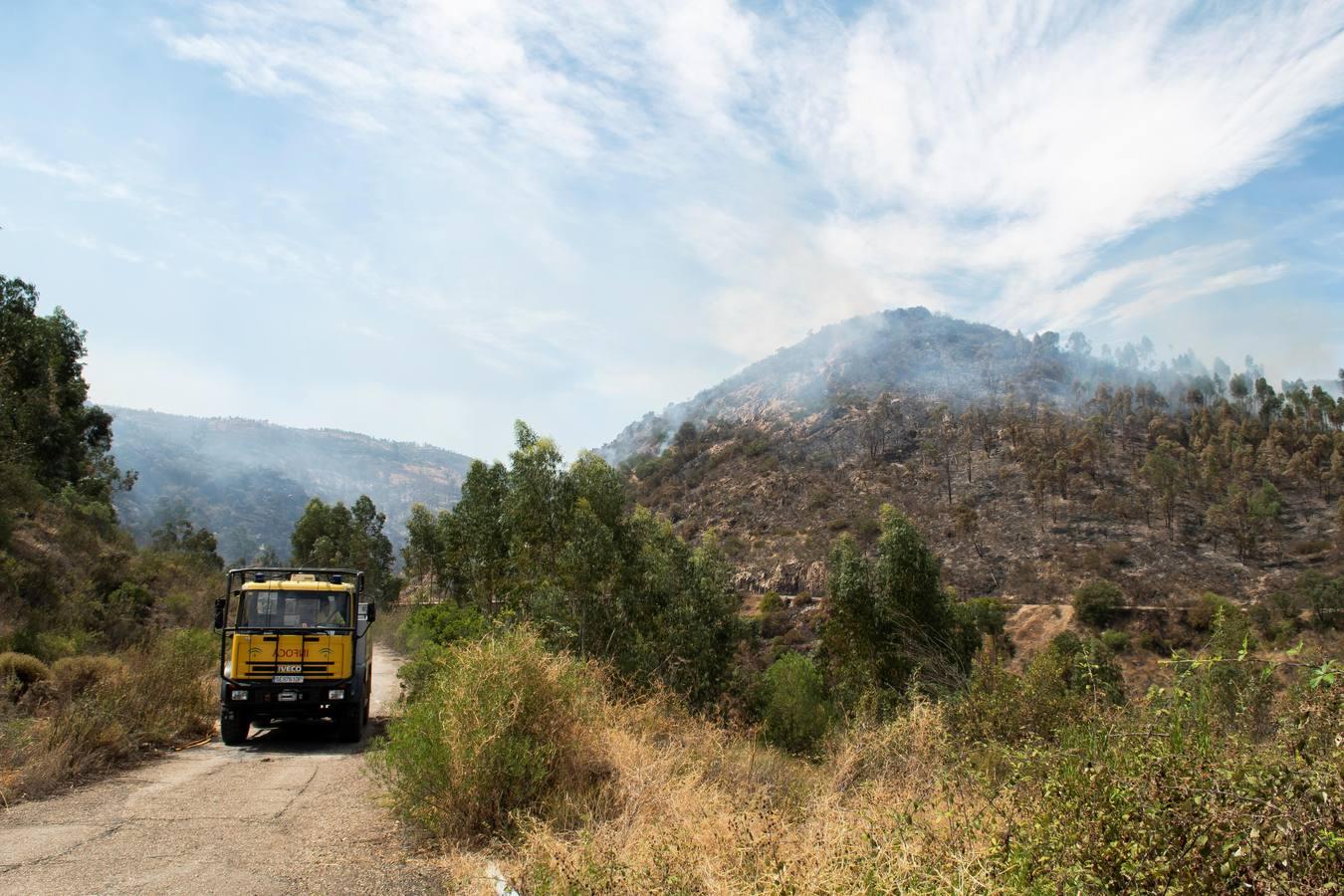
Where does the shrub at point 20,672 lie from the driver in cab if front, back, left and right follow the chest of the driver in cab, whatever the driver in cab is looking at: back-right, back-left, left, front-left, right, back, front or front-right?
right

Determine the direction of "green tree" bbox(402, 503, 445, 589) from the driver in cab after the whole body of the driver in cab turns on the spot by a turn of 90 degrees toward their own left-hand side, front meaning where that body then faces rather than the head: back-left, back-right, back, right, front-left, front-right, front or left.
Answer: left

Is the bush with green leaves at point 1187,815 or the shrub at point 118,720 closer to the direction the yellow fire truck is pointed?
the bush with green leaves

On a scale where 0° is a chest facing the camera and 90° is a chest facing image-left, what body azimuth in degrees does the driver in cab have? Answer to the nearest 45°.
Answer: approximately 0°

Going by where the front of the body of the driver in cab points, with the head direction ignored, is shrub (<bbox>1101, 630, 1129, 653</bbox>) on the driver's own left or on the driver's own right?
on the driver's own left

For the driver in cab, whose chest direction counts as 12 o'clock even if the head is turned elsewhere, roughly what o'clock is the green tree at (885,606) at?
The green tree is roughly at 8 o'clock from the driver in cab.

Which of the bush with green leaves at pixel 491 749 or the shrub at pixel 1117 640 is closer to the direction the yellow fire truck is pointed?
the bush with green leaves

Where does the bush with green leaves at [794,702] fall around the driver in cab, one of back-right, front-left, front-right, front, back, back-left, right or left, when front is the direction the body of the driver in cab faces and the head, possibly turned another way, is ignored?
back-left

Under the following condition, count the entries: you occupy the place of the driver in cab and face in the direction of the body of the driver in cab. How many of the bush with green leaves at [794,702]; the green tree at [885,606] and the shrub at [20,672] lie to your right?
1

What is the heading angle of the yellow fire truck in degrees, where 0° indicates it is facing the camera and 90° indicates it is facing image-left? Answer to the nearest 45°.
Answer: approximately 0°

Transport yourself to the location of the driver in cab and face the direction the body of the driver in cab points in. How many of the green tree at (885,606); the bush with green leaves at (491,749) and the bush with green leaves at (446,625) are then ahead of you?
1
